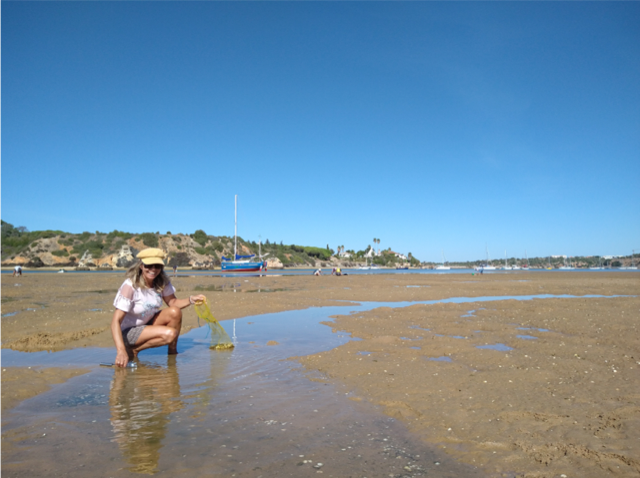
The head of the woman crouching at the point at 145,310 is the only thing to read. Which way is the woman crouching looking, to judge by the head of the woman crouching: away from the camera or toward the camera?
toward the camera
